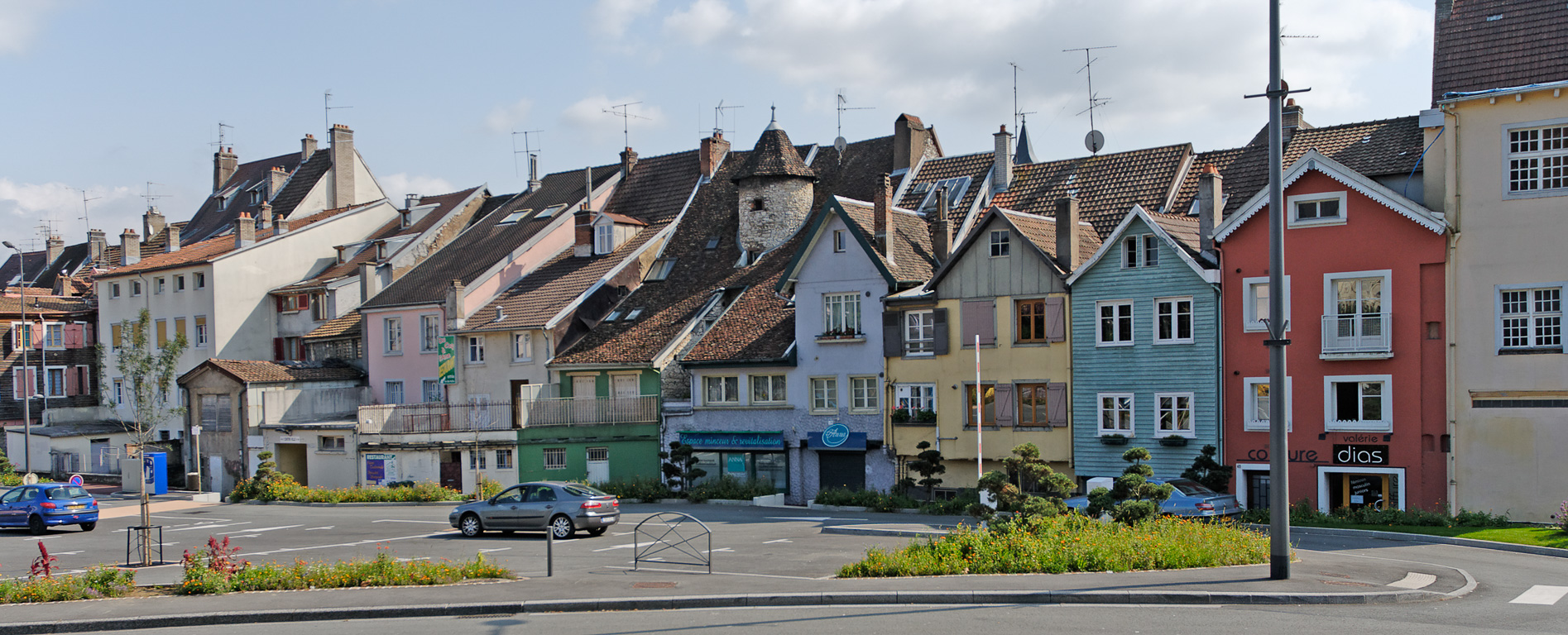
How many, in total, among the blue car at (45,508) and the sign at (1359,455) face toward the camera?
1

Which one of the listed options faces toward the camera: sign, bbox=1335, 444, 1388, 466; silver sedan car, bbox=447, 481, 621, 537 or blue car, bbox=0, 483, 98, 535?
the sign

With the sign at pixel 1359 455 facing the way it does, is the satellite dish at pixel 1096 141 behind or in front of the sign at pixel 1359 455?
behind

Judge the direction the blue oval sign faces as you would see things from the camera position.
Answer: facing the viewer

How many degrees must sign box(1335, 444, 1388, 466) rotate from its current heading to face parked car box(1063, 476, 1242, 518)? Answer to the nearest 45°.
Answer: approximately 45° to its right

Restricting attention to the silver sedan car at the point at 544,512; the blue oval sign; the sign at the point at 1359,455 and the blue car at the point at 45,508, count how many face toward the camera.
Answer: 2

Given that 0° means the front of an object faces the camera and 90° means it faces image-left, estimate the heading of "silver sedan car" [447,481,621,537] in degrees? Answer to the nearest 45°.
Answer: approximately 135°

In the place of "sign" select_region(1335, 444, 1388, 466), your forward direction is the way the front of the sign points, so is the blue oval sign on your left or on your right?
on your right

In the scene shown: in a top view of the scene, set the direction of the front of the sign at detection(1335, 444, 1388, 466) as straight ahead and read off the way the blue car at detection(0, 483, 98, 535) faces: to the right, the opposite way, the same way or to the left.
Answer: to the right

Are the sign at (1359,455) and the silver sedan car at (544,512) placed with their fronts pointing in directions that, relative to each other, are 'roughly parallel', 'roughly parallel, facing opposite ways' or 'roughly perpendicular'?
roughly perpendicular

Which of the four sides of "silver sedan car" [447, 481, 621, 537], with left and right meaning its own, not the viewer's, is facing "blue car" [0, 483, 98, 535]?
front

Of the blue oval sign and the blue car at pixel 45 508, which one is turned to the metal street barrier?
the blue oval sign
